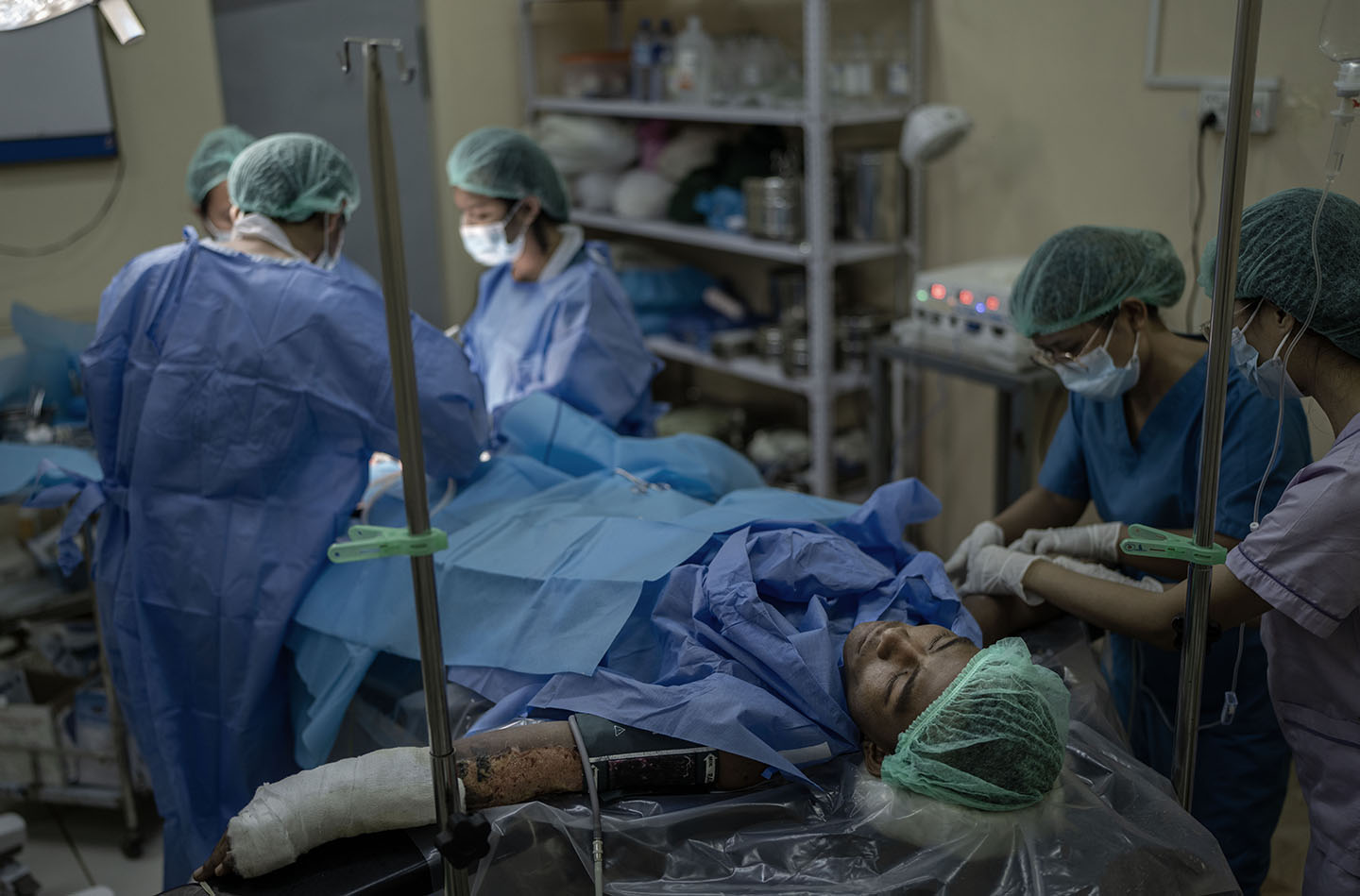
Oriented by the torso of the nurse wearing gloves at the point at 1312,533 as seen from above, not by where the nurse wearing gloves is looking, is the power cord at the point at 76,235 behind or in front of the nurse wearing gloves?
in front

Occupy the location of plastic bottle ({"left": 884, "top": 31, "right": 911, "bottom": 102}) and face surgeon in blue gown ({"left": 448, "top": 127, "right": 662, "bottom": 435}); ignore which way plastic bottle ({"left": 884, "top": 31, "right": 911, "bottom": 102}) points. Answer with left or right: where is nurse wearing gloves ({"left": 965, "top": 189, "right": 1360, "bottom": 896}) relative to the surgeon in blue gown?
left

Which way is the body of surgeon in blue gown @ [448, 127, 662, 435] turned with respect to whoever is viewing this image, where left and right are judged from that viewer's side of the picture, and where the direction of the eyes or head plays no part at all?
facing the viewer and to the left of the viewer

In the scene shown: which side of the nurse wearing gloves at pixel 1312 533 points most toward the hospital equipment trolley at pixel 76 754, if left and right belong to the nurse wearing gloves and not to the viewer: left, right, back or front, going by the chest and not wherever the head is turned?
front

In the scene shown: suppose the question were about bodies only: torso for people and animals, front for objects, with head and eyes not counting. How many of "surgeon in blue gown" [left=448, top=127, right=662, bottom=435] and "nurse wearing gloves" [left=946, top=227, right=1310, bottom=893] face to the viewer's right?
0

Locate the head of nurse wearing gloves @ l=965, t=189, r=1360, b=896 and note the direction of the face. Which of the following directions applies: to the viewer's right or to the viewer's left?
to the viewer's left

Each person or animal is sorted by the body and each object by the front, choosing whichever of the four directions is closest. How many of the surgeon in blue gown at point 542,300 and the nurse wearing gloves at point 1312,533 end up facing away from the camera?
0

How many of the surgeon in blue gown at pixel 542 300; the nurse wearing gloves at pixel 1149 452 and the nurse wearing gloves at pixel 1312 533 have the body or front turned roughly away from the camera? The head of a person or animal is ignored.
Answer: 0

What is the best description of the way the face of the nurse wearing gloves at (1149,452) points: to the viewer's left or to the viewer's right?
to the viewer's left

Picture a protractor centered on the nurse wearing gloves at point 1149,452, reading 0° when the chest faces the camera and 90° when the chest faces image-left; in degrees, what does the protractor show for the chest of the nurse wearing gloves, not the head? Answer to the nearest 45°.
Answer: approximately 45°

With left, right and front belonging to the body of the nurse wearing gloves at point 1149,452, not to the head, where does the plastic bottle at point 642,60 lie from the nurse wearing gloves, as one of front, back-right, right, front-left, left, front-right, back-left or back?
right

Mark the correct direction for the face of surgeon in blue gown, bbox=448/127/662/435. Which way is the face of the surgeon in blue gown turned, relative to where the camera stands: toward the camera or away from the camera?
toward the camera

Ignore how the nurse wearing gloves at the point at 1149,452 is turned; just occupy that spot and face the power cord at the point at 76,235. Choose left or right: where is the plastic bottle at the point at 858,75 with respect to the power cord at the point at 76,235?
right

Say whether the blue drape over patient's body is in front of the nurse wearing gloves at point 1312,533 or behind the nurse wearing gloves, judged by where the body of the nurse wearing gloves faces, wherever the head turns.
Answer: in front

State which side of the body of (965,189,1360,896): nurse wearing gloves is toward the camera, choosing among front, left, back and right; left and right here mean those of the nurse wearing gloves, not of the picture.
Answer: left
